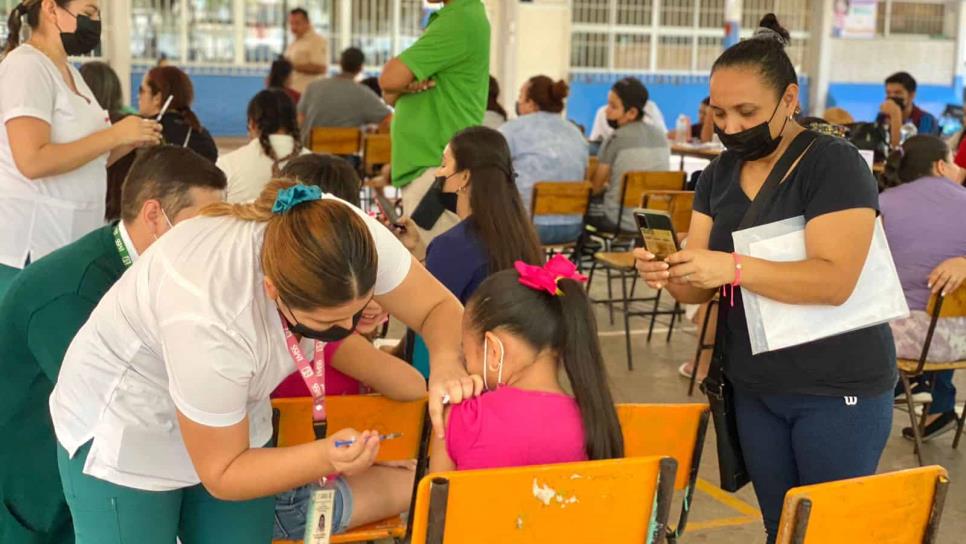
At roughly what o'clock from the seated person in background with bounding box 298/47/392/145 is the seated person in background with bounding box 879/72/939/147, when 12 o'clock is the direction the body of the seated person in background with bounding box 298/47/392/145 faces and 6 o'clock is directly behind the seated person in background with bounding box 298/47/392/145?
the seated person in background with bounding box 879/72/939/147 is roughly at 3 o'clock from the seated person in background with bounding box 298/47/392/145.

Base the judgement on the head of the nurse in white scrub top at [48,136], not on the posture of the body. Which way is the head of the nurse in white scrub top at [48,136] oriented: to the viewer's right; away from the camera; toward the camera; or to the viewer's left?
to the viewer's right

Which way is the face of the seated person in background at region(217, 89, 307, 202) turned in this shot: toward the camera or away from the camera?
away from the camera

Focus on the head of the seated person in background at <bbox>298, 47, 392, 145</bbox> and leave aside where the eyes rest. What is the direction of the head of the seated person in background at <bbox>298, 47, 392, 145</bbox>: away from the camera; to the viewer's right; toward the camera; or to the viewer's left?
away from the camera

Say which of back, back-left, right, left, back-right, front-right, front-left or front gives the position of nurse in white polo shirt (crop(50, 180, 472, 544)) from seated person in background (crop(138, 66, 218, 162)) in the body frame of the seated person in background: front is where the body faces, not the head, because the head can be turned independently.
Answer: left

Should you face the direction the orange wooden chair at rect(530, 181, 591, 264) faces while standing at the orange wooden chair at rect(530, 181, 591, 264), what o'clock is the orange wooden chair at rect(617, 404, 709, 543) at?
the orange wooden chair at rect(617, 404, 709, 543) is roughly at 6 o'clock from the orange wooden chair at rect(530, 181, 591, 264).

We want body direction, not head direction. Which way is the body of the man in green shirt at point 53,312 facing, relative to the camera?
to the viewer's right

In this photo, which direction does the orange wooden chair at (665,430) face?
away from the camera

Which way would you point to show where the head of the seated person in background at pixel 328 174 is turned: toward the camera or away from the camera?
away from the camera

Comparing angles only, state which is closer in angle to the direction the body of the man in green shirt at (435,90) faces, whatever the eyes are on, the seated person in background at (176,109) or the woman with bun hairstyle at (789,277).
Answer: the seated person in background

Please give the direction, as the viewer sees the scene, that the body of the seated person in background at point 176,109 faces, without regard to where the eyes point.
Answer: to the viewer's left
